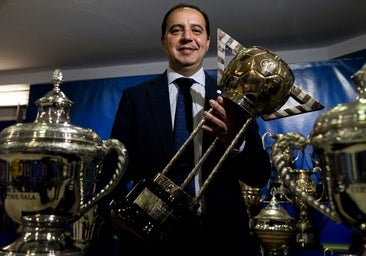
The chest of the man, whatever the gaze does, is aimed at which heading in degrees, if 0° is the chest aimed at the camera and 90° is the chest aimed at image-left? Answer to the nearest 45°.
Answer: approximately 0°

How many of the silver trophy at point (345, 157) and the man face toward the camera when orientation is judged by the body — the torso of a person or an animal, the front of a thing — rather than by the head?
2
